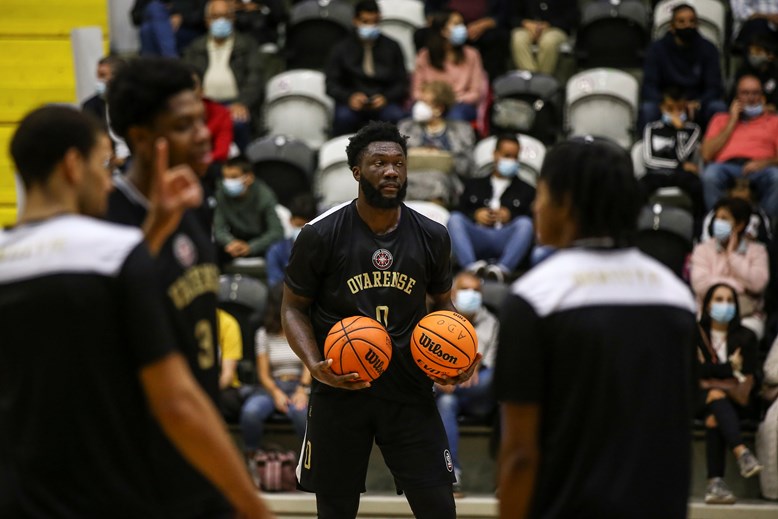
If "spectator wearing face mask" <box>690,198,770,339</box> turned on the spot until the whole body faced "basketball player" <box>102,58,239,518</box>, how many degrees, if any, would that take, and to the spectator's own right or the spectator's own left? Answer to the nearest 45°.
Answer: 0° — they already face them

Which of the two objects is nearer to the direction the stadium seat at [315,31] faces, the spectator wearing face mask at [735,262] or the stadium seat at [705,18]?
the spectator wearing face mask

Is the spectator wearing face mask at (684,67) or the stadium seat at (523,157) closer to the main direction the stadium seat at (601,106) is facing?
the stadium seat

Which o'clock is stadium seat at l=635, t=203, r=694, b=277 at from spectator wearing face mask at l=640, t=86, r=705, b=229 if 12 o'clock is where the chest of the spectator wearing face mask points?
The stadium seat is roughly at 12 o'clock from the spectator wearing face mask.

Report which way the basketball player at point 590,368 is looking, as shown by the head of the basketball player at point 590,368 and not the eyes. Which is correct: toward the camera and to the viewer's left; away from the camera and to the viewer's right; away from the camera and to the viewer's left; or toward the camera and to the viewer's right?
away from the camera and to the viewer's left

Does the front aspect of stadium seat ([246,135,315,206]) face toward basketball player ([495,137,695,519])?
yes

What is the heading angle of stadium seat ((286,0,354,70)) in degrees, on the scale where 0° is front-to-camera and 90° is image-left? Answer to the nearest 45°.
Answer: approximately 0°

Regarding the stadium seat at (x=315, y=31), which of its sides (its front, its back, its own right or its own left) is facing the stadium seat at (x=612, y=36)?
left

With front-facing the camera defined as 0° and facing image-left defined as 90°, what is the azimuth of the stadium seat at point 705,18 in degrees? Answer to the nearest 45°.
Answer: approximately 0°

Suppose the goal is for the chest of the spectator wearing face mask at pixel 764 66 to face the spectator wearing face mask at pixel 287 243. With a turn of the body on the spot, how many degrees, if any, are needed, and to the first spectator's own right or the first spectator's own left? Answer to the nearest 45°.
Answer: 0° — they already face them

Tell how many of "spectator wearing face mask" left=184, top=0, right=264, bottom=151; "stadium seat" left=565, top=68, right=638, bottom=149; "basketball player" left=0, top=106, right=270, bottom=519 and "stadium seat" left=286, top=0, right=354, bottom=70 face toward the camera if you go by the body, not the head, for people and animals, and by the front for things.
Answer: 3
